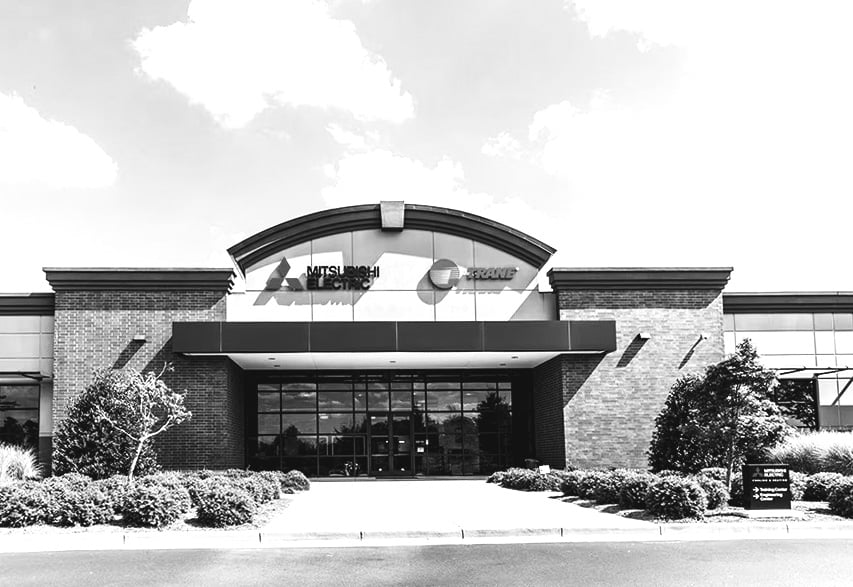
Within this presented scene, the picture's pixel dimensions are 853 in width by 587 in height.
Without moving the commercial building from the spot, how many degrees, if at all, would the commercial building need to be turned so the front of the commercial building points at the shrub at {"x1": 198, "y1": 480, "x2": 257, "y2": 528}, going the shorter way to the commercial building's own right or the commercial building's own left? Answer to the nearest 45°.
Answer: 0° — it already faces it

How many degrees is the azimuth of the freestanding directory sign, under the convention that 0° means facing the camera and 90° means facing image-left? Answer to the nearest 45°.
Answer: approximately 0°

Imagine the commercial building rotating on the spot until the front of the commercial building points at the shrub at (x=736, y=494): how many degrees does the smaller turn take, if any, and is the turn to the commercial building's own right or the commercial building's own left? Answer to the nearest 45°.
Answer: approximately 45° to the commercial building's own left

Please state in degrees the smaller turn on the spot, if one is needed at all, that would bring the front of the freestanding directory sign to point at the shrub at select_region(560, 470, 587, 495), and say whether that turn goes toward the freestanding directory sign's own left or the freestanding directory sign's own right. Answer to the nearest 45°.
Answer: approximately 135° to the freestanding directory sign's own right

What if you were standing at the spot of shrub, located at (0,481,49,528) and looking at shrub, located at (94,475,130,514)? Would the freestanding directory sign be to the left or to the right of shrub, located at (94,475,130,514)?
right

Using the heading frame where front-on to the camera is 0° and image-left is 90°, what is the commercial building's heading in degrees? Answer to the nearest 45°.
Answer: approximately 0°

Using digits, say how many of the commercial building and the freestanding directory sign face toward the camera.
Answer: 2
